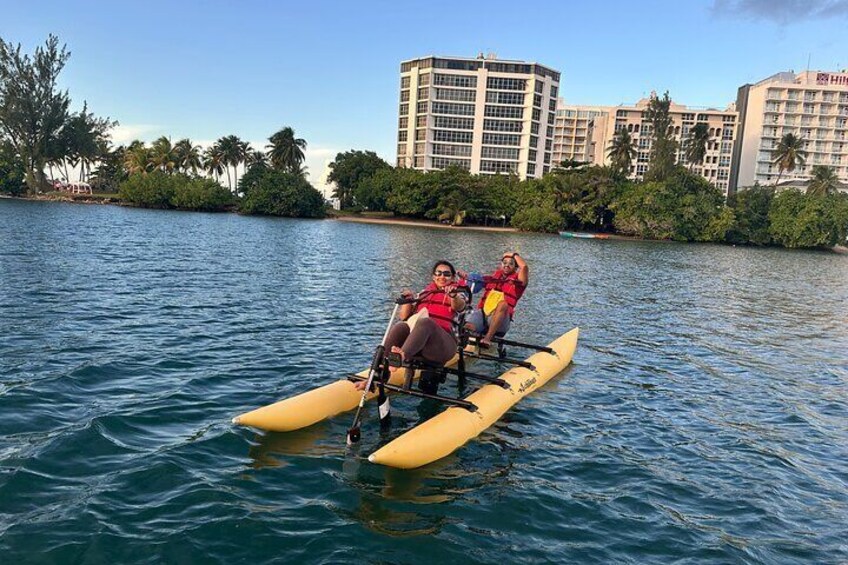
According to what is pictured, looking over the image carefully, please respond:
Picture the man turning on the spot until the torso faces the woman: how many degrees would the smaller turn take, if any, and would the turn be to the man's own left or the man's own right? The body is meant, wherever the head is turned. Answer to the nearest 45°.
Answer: approximately 45° to the man's own left

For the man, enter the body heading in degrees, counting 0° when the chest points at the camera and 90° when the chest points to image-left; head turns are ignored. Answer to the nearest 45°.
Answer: approximately 45°

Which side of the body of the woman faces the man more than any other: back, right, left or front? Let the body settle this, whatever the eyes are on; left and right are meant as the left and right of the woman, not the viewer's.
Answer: back

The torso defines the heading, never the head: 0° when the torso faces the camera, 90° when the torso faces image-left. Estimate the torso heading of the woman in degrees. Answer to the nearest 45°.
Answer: approximately 45°
